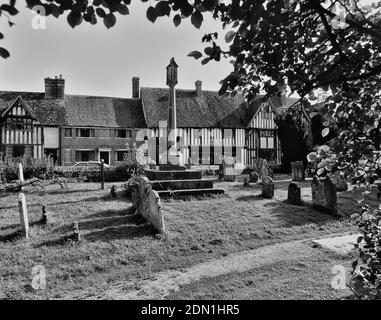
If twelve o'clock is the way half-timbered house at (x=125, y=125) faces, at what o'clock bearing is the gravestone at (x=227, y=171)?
The gravestone is roughly at 11 o'clock from the half-timbered house.

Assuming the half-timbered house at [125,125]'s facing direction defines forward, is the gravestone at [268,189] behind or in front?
in front

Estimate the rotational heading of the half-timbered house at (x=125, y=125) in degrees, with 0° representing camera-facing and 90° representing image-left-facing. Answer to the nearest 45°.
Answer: approximately 0°

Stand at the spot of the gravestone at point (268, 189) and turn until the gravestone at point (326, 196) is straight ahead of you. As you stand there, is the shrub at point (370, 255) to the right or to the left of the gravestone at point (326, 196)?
right

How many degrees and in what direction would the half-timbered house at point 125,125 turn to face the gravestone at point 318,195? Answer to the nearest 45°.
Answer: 0° — it already faces it

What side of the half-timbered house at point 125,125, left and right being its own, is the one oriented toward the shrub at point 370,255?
front

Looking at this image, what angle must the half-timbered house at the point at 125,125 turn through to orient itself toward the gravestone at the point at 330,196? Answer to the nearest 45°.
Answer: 0° — it already faces it

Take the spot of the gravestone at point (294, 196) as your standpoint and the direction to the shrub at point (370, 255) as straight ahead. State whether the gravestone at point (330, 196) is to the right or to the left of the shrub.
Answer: left

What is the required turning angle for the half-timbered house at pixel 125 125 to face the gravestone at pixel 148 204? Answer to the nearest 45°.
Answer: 0° — it already faces it
